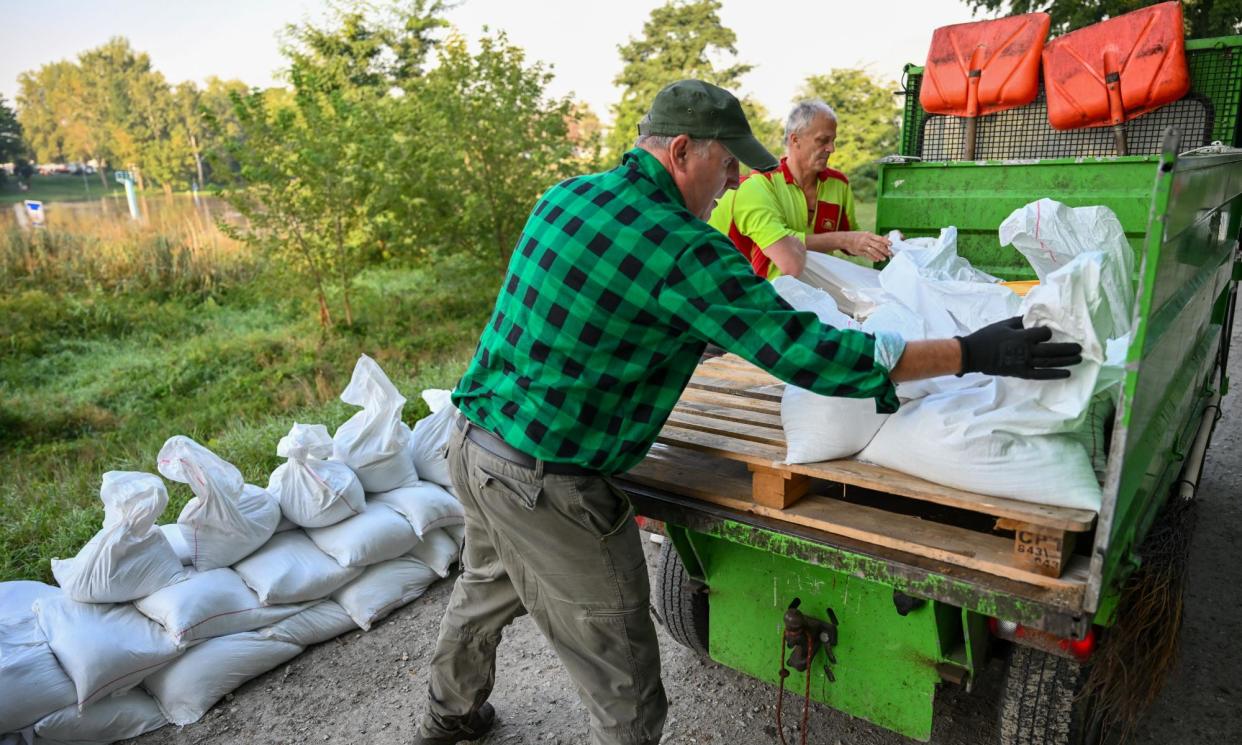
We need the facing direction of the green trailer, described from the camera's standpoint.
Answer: facing away from the viewer and to the right of the viewer

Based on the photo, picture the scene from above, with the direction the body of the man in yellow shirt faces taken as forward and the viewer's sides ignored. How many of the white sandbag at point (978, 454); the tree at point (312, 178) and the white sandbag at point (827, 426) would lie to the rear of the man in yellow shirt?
1

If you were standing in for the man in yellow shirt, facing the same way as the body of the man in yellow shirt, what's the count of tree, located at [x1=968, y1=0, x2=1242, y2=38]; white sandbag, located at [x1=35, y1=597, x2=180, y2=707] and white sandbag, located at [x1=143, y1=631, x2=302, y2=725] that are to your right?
2

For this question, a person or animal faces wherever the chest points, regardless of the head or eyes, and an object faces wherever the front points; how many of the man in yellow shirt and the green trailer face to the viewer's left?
0

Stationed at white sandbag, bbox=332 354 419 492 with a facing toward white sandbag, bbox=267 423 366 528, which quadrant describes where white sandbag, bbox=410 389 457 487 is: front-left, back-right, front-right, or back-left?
back-left

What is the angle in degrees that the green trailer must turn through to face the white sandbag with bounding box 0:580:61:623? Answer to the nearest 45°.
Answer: approximately 135° to its left

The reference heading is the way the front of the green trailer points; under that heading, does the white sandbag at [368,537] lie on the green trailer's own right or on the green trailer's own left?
on the green trailer's own left

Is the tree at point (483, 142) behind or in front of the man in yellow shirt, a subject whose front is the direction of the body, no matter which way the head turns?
behind

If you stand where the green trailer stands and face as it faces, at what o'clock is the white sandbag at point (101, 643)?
The white sandbag is roughly at 7 o'clock from the green trailer.

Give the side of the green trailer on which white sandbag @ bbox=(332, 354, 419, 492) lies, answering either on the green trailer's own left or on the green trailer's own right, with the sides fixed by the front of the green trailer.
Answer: on the green trailer's own left

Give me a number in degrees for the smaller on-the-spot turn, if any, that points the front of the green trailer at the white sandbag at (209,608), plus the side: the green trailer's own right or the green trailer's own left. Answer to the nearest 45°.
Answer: approximately 135° to the green trailer's own left

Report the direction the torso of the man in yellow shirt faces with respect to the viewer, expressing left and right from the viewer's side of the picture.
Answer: facing the viewer and to the right of the viewer

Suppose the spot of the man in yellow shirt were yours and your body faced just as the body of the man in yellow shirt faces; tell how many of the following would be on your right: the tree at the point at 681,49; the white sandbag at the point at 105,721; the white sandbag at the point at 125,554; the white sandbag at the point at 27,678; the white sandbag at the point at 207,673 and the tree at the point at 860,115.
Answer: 4

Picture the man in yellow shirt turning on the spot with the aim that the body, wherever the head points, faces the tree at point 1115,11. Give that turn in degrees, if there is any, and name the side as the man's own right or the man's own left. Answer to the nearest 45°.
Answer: approximately 90° to the man's own left

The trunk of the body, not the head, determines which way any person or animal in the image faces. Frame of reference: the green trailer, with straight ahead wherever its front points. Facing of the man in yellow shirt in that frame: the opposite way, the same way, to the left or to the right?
to the right

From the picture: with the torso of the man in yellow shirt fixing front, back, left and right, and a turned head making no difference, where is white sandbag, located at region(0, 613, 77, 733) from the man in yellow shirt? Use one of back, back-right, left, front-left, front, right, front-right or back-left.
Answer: right

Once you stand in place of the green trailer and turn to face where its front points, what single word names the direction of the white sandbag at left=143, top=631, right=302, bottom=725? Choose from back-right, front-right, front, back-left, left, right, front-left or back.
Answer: back-left

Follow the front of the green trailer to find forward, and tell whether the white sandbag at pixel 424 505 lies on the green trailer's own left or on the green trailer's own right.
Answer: on the green trailer's own left

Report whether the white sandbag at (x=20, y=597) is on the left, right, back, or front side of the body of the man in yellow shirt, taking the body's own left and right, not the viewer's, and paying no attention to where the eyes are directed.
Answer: right

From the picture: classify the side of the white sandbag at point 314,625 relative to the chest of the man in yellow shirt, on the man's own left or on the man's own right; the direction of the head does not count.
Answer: on the man's own right
